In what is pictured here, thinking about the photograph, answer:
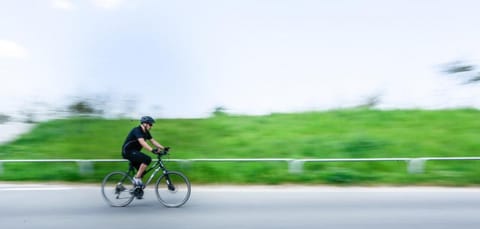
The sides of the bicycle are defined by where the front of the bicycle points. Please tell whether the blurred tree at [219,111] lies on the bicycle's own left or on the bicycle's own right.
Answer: on the bicycle's own left

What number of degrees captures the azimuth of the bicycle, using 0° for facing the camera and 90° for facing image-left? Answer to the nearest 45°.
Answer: approximately 270°

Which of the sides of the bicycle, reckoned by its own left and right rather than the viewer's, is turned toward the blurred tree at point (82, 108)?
left
